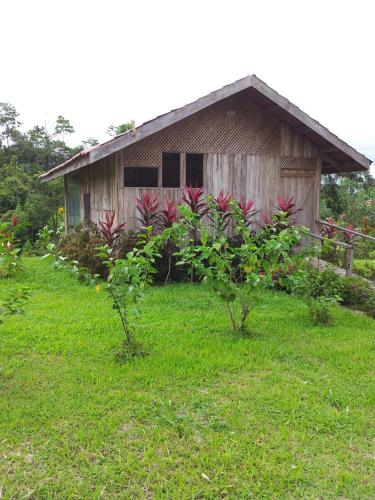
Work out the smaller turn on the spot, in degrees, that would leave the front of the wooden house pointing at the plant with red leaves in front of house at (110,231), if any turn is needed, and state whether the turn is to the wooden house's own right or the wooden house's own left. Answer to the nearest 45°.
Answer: approximately 45° to the wooden house's own right

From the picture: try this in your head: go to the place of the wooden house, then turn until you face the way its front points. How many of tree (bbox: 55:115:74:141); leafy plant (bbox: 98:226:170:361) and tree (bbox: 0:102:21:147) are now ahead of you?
1

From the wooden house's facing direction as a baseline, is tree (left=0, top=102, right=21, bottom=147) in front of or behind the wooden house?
behind

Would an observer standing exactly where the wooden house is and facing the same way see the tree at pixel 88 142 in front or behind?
behind

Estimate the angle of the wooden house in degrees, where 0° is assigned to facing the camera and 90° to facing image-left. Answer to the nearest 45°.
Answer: approximately 0°

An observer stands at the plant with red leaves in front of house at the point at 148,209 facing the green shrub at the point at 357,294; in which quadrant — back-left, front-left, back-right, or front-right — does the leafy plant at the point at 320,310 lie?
front-right

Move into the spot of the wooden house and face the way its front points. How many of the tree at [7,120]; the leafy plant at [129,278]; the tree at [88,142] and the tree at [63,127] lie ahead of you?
1

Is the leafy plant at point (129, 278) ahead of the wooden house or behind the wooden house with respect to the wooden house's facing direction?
ahead

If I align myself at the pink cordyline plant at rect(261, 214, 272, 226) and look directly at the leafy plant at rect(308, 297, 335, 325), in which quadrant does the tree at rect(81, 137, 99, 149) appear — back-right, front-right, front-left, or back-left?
back-right

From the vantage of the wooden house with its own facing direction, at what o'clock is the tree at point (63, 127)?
The tree is roughly at 5 o'clock from the wooden house.

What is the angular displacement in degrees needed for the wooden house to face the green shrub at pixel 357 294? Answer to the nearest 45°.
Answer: approximately 45° to its left

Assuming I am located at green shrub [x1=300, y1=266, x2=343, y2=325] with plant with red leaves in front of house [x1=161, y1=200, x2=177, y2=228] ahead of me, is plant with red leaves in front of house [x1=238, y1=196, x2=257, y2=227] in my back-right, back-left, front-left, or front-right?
front-right

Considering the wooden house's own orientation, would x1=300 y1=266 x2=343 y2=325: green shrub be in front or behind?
in front

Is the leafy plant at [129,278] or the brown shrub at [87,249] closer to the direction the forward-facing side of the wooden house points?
the leafy plant

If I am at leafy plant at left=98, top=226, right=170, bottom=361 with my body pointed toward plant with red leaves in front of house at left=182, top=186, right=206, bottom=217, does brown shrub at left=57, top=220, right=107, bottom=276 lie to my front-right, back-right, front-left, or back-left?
front-left

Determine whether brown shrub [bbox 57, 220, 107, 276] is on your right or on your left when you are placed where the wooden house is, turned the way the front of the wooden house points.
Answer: on your right

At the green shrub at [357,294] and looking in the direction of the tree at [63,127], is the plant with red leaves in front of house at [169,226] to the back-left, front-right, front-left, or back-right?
front-left
